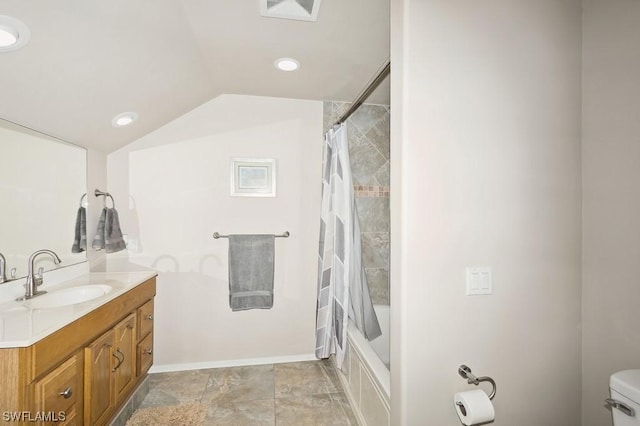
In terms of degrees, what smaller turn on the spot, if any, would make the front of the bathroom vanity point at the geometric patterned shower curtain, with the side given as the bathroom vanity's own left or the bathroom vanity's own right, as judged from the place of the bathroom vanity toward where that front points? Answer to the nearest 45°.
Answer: approximately 45° to the bathroom vanity's own left

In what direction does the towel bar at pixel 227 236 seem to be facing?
toward the camera

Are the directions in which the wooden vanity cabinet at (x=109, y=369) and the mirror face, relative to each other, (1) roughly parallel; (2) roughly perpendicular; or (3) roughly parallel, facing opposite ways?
roughly parallel

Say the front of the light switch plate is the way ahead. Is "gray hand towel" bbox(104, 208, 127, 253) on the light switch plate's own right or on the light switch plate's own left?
on the light switch plate's own right

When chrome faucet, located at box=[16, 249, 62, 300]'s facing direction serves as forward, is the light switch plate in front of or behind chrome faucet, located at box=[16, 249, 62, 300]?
in front

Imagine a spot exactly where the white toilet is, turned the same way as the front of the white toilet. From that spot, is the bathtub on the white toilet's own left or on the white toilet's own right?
on the white toilet's own right

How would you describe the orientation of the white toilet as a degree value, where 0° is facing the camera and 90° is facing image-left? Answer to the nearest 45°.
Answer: approximately 45°

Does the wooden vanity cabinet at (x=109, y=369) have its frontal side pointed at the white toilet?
yes

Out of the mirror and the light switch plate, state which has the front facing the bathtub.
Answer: the mirror

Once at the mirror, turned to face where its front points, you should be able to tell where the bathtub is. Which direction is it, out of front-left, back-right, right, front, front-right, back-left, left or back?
front

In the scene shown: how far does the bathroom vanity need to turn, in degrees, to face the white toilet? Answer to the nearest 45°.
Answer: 0° — it already faces it

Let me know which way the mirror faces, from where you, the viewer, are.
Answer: facing the viewer and to the right of the viewer

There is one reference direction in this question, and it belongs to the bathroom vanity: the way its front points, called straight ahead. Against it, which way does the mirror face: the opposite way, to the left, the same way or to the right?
the same way

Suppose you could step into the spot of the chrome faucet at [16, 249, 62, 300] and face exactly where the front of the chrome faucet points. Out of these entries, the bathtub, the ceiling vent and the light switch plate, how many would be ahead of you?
3
